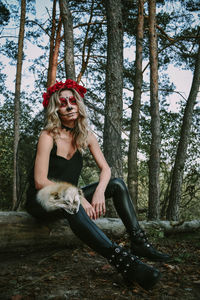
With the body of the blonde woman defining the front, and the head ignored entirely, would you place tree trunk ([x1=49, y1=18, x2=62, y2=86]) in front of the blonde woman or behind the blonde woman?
behind

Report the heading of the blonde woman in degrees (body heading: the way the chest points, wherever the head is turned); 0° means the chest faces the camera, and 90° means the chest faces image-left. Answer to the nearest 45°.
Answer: approximately 315°

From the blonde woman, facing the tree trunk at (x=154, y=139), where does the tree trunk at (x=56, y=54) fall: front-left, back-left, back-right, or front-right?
front-left

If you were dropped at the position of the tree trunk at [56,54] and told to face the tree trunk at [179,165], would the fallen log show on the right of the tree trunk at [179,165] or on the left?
right
